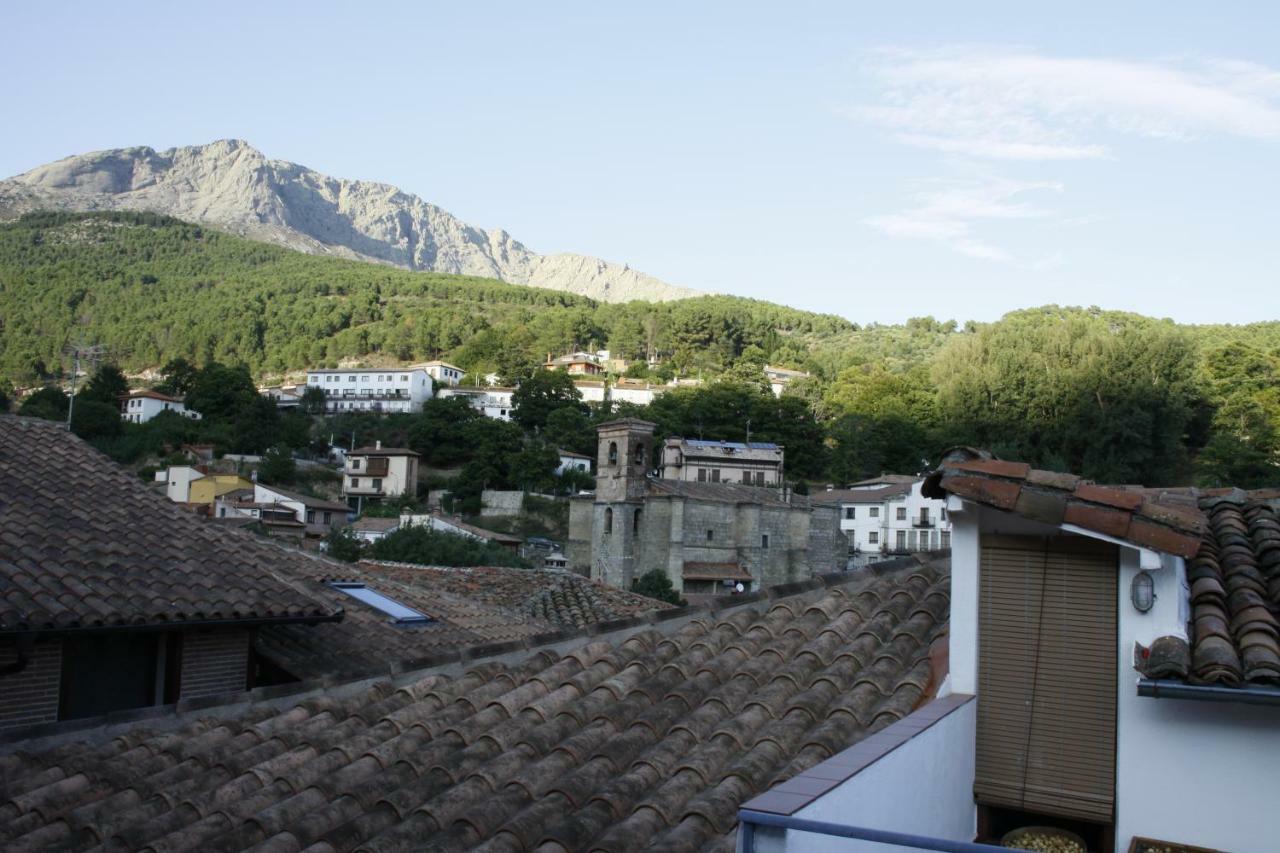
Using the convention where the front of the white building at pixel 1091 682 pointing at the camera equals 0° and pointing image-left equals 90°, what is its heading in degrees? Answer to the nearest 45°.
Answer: approximately 0°
